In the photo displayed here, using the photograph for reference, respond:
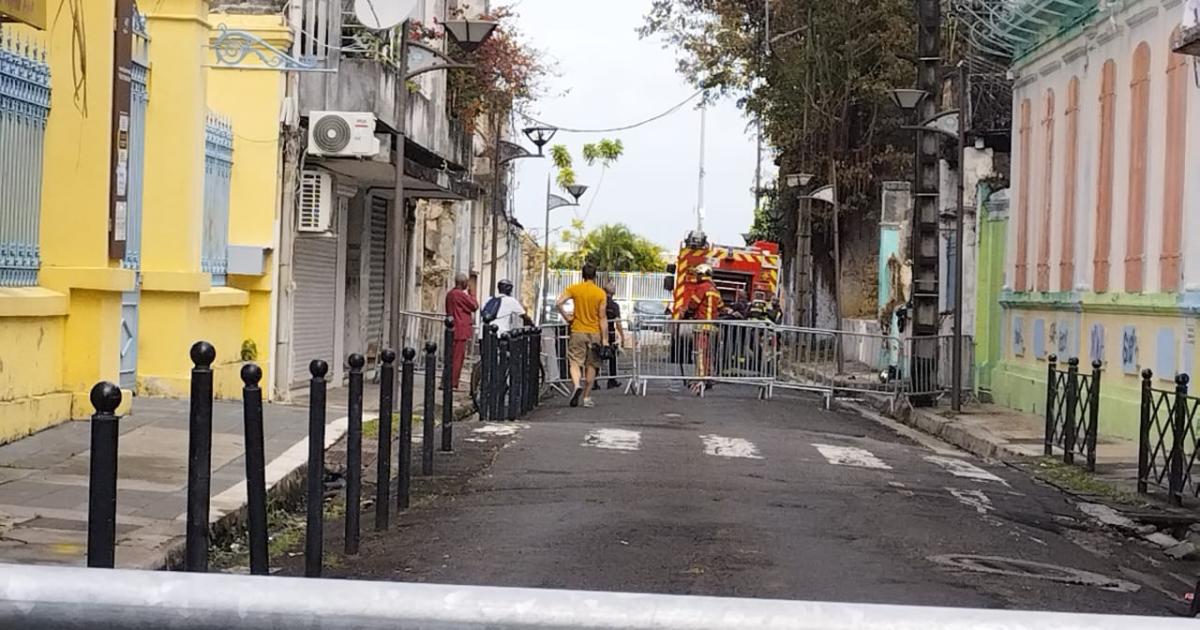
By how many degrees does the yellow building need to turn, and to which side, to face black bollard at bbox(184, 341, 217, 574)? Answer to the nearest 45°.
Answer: approximately 45° to its right

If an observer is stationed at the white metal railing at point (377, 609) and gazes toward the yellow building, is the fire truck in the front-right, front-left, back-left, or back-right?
front-right

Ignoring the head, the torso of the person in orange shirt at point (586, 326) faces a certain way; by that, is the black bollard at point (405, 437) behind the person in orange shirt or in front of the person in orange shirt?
behind

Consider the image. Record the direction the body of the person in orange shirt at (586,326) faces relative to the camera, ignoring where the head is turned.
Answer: away from the camera

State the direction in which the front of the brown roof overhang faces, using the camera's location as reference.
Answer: facing the viewer and to the right of the viewer
